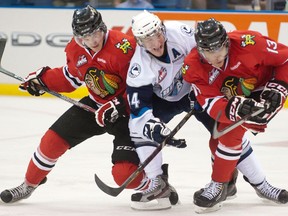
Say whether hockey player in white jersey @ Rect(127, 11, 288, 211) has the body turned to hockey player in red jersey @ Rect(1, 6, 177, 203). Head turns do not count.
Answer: no

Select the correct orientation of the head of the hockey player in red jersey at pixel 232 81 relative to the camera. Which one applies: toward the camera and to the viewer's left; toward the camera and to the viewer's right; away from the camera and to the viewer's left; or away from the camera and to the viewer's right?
toward the camera and to the viewer's left

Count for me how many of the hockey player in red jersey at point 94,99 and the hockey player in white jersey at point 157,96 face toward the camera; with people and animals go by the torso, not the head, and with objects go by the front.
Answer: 2

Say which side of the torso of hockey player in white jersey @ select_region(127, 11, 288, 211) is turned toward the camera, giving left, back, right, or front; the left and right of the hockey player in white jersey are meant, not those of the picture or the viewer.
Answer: front

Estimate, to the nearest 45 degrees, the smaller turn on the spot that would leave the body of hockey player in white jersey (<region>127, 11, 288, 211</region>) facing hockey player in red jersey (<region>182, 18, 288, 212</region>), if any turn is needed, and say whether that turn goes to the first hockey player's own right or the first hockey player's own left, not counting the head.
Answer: approximately 90° to the first hockey player's own left
